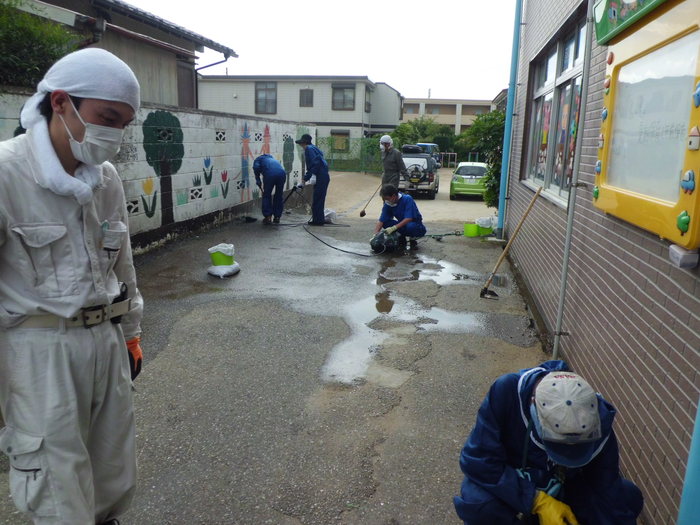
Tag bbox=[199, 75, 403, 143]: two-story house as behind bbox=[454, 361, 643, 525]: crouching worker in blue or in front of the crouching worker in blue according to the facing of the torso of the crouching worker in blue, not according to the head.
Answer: behind

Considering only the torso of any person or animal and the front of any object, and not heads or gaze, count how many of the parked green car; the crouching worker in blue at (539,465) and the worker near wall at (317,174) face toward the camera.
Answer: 1

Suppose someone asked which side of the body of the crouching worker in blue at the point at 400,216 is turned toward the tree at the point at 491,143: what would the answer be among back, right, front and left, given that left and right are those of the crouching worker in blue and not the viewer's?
back

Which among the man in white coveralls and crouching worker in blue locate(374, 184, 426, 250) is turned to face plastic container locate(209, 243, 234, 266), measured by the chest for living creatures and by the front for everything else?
the crouching worker in blue

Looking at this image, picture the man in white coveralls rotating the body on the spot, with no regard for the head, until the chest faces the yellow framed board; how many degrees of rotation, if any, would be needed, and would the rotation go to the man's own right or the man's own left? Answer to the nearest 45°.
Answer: approximately 45° to the man's own left

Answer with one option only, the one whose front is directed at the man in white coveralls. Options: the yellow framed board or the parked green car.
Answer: the yellow framed board

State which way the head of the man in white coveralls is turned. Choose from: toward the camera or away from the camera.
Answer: toward the camera

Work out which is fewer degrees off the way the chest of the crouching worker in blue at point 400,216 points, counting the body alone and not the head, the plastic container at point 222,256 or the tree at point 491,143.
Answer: the plastic container

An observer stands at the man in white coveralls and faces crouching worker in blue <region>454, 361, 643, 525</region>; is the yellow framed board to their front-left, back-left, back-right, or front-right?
front-left

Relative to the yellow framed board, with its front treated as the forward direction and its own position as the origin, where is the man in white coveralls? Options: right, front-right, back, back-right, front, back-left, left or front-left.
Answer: front

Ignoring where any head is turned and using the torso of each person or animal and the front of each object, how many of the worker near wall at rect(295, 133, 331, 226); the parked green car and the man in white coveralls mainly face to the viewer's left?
1

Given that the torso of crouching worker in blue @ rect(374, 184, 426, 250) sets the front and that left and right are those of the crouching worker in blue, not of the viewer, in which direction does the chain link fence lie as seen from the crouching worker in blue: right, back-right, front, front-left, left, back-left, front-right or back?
back-right
